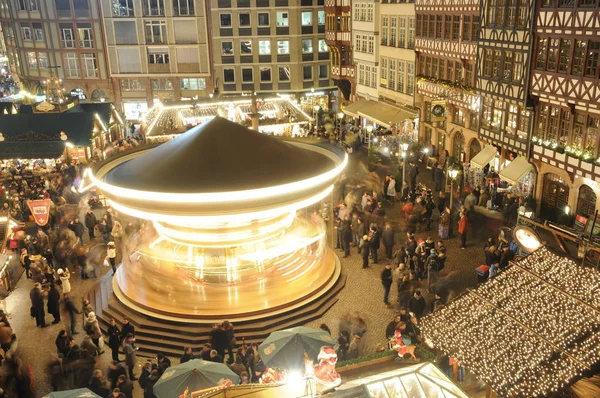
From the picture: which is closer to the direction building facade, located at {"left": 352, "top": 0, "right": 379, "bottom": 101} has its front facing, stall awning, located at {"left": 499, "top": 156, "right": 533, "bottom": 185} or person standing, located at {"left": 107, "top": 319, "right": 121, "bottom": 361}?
the person standing

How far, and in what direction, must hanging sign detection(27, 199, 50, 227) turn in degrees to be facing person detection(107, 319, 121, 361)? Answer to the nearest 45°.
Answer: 0° — it already faces them

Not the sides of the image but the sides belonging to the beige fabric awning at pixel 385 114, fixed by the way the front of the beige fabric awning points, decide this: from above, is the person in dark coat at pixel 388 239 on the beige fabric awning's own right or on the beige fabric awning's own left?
on the beige fabric awning's own left

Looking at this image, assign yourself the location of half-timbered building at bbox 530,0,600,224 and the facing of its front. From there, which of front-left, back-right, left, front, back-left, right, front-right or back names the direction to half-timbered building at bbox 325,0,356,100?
right

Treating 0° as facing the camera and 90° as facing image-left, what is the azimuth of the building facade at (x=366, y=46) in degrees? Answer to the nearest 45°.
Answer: approximately 45°

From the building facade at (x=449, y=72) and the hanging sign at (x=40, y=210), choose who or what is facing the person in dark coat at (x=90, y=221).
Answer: the building facade

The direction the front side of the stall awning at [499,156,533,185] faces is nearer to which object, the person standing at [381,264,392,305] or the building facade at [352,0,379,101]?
the person standing

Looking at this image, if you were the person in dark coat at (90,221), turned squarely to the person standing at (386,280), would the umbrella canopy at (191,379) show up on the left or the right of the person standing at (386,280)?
right

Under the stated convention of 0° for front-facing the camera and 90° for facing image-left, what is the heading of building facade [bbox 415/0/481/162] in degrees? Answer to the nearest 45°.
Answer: approximately 45°

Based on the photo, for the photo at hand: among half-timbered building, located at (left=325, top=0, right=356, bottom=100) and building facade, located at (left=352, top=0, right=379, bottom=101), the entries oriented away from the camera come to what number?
0

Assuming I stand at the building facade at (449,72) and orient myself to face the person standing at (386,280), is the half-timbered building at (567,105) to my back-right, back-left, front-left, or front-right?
front-left

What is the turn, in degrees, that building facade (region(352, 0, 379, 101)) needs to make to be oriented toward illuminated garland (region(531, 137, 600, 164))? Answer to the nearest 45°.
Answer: approximately 45° to its left

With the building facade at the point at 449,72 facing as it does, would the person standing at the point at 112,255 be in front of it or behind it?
in front

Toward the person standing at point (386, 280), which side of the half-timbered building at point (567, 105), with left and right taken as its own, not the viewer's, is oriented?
front

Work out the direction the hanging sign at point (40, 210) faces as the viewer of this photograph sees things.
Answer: facing the viewer

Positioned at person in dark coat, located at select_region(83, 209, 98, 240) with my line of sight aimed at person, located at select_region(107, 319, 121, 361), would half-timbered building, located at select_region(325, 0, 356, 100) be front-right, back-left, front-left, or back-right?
back-left
